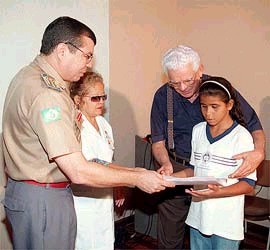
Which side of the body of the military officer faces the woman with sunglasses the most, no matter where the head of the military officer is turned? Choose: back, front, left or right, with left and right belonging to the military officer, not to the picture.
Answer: left

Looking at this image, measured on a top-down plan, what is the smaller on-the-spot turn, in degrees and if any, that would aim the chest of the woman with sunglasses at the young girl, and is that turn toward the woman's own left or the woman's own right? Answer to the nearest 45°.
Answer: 0° — they already face them

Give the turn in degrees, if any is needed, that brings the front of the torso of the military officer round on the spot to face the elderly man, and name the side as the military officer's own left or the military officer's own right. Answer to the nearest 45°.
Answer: approximately 45° to the military officer's own left

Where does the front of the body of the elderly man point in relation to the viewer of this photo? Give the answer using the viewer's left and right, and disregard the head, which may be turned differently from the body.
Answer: facing the viewer

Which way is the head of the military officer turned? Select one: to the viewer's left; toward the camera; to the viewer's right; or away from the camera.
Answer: to the viewer's right

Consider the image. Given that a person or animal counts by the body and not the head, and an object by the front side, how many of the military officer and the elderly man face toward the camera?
1

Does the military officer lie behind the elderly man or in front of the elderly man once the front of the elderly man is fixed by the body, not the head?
in front

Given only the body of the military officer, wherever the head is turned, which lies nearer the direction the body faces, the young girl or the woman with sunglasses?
the young girl

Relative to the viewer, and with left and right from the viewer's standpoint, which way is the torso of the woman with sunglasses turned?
facing the viewer and to the right of the viewer

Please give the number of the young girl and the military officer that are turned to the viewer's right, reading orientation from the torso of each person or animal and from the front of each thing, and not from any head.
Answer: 1

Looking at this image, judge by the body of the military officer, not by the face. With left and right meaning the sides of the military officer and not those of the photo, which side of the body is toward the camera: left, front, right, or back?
right

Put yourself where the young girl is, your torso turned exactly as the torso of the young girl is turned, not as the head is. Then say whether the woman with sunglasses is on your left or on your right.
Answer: on your right

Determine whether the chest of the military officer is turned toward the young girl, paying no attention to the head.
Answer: yes

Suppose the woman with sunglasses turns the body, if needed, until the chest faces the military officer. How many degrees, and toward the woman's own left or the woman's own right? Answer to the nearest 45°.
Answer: approximately 45° to the woman's own right

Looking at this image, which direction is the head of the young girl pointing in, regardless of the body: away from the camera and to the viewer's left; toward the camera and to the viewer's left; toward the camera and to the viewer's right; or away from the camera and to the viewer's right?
toward the camera and to the viewer's left
